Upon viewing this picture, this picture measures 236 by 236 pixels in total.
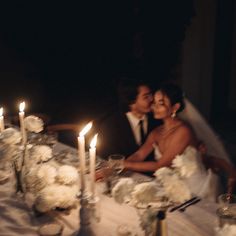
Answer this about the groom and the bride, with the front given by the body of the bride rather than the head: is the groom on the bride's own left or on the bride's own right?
on the bride's own right

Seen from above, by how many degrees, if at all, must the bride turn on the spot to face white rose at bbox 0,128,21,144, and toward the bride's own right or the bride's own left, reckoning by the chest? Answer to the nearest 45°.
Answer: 0° — they already face it

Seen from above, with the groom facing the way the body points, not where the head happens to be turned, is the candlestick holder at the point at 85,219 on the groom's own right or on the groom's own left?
on the groom's own right

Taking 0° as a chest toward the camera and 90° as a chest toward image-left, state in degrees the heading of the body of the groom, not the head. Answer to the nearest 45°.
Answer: approximately 315°
